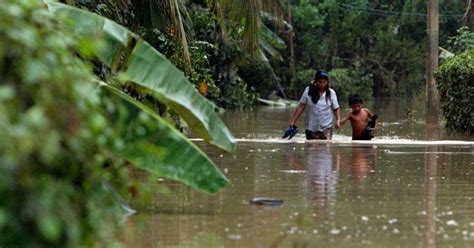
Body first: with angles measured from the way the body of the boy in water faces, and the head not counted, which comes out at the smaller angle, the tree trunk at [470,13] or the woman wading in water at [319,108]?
the woman wading in water

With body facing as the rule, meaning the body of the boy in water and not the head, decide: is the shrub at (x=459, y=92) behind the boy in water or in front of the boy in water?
behind

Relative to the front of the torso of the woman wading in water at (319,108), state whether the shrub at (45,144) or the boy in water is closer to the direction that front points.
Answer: the shrub

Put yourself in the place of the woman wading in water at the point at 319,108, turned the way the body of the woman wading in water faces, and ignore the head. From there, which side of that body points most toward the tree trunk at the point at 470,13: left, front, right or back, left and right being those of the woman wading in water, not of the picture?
back

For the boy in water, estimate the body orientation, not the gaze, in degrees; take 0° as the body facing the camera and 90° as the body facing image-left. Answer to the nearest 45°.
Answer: approximately 0°

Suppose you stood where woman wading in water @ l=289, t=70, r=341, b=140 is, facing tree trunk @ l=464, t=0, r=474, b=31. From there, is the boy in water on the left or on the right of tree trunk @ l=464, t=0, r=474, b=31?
right

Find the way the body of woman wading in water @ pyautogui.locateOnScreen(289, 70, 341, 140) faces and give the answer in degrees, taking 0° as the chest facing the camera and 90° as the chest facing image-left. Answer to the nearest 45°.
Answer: approximately 0°
